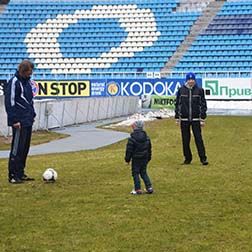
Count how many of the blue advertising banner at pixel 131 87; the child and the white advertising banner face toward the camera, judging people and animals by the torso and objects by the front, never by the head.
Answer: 2

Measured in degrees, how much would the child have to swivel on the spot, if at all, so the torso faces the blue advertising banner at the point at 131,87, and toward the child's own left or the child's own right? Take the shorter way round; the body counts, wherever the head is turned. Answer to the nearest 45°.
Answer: approximately 45° to the child's own right

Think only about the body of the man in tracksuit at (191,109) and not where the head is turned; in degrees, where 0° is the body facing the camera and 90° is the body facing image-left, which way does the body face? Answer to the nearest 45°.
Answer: approximately 0°

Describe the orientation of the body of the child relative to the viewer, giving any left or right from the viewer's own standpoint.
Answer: facing away from the viewer and to the left of the viewer

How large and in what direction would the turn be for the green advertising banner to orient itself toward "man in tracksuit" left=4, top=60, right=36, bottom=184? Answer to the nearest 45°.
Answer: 0° — it already faces them
